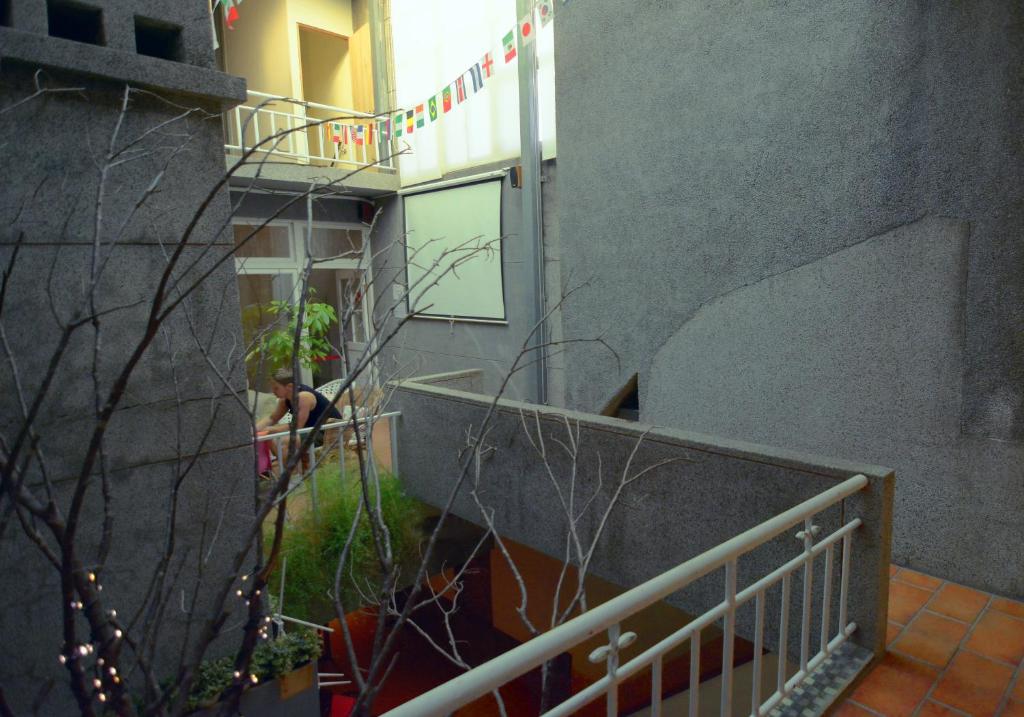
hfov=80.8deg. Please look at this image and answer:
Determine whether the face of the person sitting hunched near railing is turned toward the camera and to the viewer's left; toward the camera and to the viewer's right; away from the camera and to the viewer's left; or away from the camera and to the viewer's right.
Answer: toward the camera and to the viewer's left

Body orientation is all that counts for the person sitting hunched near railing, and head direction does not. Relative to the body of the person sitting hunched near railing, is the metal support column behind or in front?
behind

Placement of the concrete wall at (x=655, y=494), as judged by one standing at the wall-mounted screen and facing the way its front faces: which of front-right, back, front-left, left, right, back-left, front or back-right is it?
front-left

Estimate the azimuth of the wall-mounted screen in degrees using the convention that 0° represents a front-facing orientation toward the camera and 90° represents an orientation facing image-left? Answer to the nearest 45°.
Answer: approximately 45°

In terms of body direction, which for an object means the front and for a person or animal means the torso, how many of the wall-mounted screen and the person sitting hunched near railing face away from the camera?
0

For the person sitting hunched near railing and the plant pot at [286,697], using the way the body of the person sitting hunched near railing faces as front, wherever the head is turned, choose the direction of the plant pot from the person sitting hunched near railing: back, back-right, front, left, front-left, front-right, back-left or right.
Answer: front-left

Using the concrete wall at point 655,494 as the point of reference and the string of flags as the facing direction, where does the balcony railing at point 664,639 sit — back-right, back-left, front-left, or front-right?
back-left

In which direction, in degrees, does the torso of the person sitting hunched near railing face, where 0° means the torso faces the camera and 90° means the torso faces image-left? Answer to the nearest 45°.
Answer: approximately 45°

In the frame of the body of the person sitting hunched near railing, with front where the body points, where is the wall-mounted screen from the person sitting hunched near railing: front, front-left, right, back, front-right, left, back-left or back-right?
back

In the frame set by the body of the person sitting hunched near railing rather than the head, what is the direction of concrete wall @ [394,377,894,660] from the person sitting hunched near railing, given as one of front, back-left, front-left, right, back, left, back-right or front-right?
left
